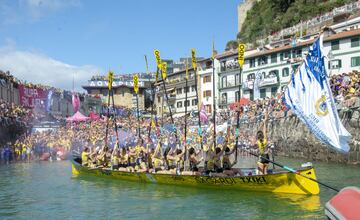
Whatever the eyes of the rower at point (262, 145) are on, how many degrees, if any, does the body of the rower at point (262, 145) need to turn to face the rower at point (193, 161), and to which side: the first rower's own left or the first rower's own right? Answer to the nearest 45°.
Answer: approximately 45° to the first rower's own left

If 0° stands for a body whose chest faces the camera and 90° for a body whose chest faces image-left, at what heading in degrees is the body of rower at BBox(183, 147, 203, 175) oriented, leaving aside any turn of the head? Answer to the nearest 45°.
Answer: approximately 270°

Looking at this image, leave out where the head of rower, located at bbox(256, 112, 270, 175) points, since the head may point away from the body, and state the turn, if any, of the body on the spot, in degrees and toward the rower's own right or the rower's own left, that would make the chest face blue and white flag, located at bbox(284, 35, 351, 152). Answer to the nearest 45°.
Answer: approximately 135° to the rower's own right

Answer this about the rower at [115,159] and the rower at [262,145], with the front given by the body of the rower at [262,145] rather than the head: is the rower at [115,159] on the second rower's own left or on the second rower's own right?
on the second rower's own left

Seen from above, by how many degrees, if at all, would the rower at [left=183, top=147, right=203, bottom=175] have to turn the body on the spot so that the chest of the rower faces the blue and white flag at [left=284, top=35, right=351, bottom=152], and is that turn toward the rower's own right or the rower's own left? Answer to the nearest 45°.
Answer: approximately 45° to the rower's own right

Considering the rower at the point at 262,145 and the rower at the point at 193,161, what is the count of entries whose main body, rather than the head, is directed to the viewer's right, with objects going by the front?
1
